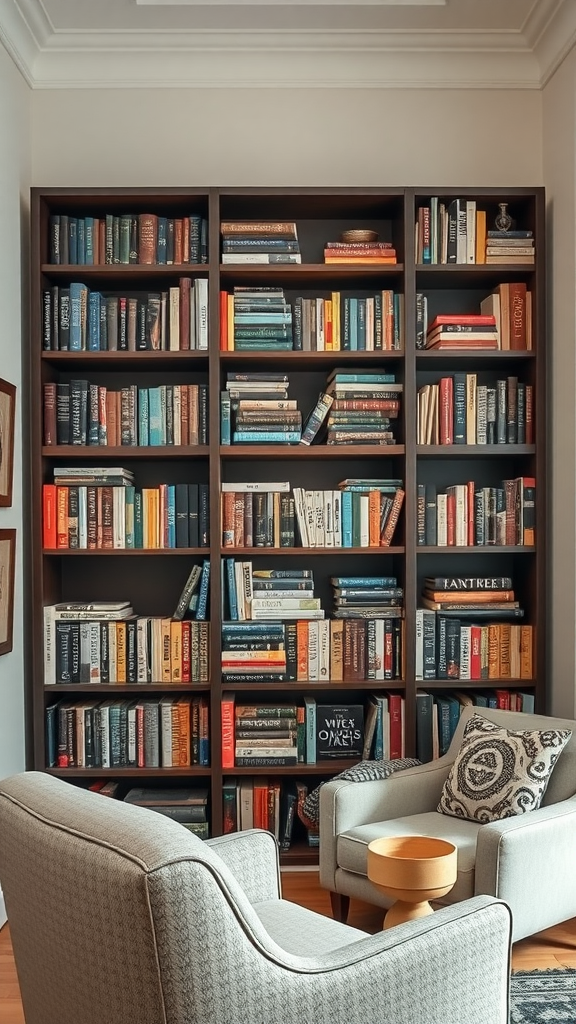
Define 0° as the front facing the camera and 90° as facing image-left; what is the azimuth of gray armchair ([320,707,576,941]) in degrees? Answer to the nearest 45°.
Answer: approximately 45°

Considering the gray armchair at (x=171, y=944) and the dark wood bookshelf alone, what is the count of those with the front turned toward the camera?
1

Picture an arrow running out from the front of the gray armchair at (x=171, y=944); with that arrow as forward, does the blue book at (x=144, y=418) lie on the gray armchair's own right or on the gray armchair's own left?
on the gray armchair's own left

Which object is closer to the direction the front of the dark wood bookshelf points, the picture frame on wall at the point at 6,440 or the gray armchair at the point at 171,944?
the gray armchair

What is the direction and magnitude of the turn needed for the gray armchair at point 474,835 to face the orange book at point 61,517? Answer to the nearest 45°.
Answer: approximately 45° to its right

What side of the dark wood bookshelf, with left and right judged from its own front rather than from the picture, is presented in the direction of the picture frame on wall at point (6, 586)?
right

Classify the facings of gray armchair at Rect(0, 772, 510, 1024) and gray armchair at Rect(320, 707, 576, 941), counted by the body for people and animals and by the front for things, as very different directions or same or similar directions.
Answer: very different directions

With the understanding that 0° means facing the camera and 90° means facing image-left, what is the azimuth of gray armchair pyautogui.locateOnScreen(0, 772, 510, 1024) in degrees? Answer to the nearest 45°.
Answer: approximately 225°
